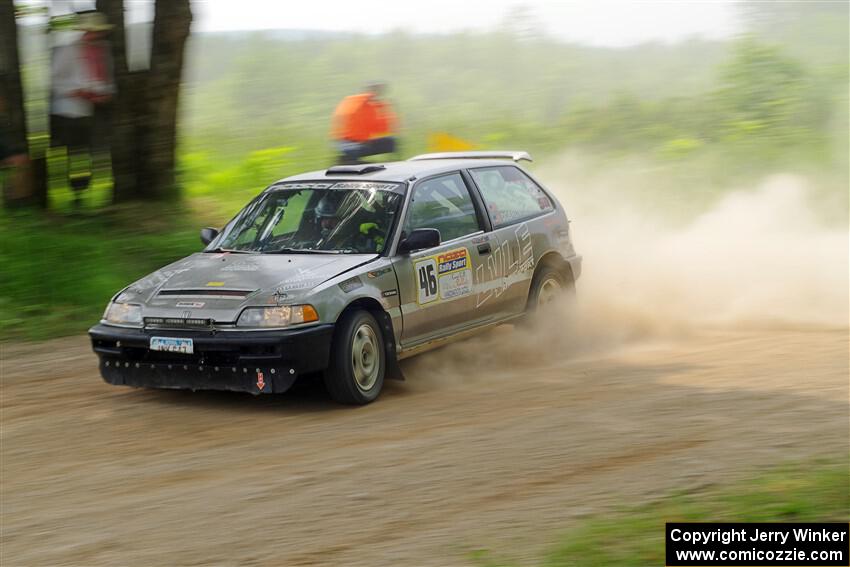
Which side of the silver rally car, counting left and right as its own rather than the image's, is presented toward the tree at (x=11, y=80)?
right

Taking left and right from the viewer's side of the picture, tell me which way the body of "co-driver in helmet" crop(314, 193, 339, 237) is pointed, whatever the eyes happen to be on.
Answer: facing the viewer and to the left of the viewer

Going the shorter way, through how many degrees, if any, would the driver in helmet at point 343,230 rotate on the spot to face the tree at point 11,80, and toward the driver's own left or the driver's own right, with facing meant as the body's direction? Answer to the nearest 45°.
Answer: approximately 90° to the driver's own right

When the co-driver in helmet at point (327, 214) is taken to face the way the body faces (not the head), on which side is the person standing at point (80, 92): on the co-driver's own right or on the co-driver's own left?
on the co-driver's own right

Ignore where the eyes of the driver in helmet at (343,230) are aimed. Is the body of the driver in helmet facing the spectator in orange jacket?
no

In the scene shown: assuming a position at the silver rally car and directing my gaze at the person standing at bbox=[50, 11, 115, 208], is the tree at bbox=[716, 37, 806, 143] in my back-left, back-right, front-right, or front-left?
front-right

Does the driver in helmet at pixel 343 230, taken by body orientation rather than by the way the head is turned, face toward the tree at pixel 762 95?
no

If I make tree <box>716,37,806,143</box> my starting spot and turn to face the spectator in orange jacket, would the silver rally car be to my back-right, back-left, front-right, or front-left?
front-left

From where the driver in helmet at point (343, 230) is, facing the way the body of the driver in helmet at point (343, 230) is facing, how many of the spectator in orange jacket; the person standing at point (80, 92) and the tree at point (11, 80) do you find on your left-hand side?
0

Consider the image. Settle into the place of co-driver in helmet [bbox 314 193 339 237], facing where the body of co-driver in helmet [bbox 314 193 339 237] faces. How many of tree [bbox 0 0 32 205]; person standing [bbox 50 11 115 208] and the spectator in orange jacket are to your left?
0

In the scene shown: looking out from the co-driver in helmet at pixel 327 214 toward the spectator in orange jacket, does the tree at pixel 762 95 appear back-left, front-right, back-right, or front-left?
front-right

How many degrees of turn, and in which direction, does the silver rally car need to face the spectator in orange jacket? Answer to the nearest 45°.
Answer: approximately 135° to its right

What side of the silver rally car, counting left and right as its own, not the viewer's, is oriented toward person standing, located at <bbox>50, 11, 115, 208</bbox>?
right

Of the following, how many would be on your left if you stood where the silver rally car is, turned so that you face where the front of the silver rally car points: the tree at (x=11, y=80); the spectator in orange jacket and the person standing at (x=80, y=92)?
0

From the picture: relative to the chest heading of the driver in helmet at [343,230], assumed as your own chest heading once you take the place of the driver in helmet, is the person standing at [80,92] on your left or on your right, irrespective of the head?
on your right
